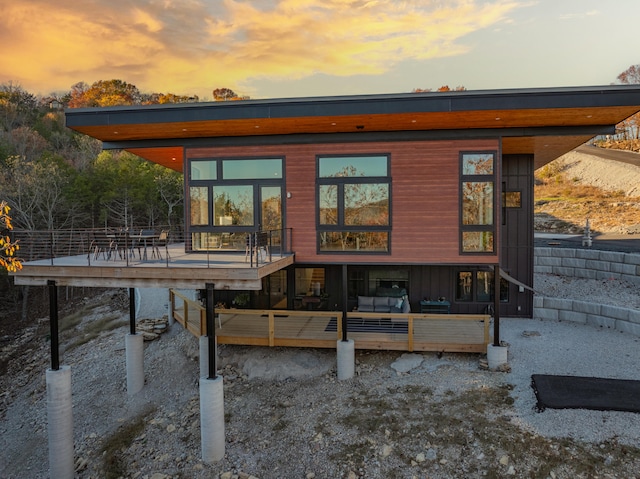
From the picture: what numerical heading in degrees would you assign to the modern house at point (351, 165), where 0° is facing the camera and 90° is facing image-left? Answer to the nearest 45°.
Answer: approximately 0°

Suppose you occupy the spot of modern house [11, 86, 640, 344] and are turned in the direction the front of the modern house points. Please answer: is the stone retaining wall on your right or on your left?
on your left

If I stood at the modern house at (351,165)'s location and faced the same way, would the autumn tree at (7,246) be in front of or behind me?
in front

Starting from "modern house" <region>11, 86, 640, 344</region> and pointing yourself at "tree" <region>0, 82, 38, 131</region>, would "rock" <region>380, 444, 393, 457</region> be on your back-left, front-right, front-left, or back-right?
back-left
